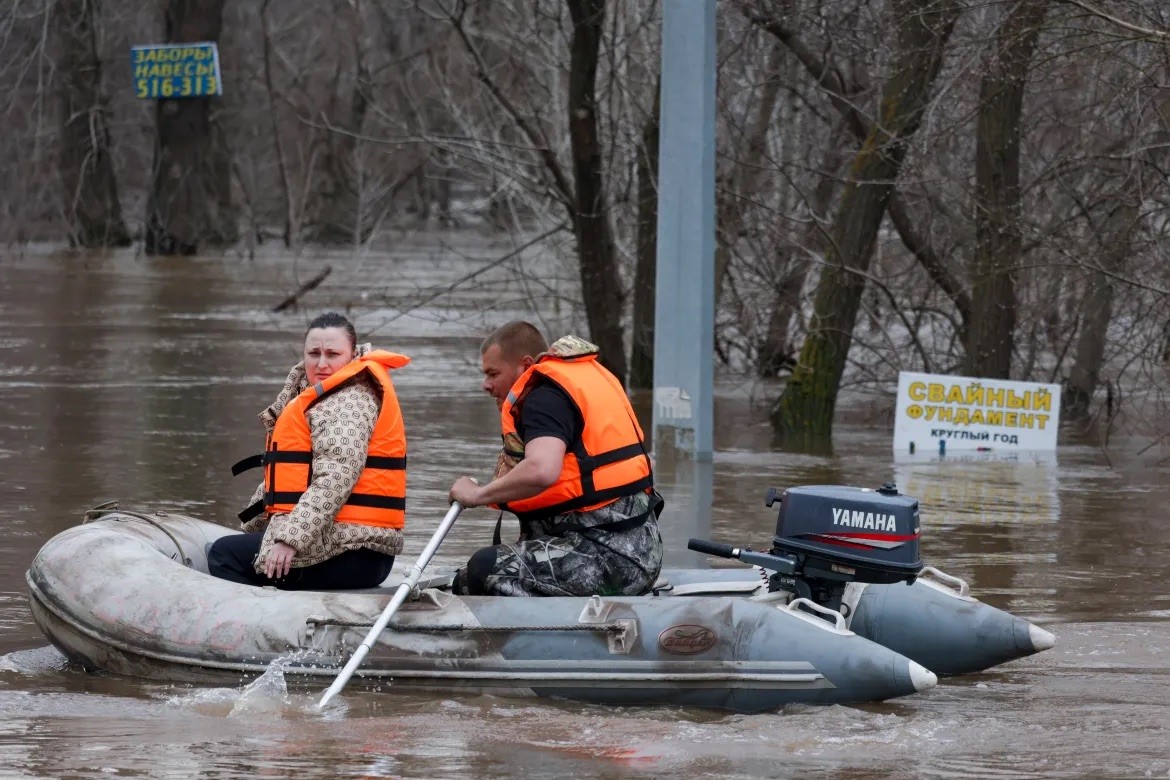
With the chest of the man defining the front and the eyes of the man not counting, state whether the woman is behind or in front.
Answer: in front

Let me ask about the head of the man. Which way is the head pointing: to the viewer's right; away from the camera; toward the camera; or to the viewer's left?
to the viewer's left

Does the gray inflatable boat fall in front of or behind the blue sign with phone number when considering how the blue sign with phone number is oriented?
in front

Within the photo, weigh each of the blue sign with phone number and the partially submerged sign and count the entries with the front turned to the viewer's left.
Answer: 0

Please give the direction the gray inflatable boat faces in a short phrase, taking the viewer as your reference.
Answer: facing to the left of the viewer

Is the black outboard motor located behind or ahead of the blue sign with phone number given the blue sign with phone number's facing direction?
ahead

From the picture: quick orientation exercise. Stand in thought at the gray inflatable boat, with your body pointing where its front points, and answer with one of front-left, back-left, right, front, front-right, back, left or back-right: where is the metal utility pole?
right

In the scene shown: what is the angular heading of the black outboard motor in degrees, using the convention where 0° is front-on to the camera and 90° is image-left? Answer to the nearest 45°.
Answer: approximately 90°

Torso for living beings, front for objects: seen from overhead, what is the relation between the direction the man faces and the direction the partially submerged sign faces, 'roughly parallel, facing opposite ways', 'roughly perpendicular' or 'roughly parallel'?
roughly perpendicular

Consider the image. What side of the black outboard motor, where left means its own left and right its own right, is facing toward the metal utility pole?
right

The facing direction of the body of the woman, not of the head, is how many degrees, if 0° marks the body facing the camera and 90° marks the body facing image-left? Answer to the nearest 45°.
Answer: approximately 90°

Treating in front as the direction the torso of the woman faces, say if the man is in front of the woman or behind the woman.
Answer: behind

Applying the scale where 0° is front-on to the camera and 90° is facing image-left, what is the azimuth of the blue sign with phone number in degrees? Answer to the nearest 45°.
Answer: approximately 0°

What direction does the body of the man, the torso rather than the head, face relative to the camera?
to the viewer's left

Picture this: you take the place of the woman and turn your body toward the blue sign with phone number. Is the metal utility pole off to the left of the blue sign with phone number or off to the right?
right
